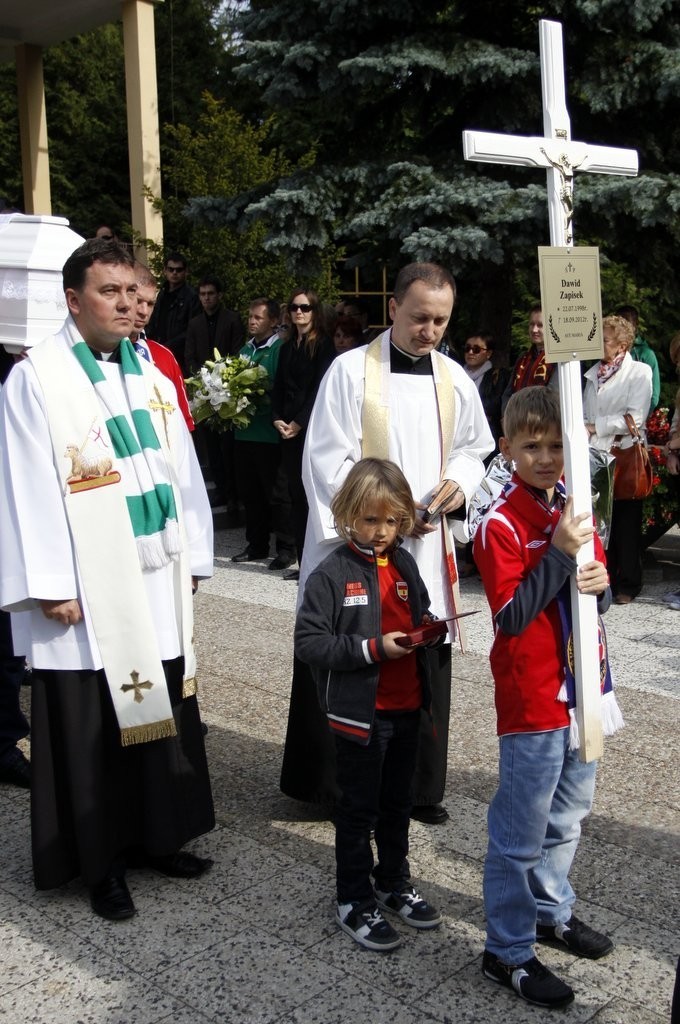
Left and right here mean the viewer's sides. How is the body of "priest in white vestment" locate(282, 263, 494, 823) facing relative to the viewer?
facing the viewer and to the right of the viewer

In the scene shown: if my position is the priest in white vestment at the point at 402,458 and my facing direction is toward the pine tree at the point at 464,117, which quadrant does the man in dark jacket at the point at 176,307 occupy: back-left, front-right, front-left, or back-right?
front-left

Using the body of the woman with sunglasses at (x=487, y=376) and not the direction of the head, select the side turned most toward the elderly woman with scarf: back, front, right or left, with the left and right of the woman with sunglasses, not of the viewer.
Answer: left

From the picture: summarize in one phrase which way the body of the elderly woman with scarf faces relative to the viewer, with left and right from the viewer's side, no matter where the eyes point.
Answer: facing the viewer and to the left of the viewer

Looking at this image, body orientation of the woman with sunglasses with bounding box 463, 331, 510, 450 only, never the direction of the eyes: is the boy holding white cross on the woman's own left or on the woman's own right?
on the woman's own left

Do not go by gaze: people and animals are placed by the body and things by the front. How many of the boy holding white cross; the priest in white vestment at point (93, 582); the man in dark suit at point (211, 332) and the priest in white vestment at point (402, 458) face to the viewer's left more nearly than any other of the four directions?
0

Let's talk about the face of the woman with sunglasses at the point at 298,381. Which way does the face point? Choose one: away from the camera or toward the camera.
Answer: toward the camera

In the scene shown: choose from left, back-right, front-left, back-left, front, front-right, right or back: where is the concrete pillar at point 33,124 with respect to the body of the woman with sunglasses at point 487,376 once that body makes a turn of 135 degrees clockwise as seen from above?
front-left

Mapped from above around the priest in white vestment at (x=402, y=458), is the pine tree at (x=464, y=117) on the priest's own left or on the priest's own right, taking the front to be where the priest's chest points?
on the priest's own left

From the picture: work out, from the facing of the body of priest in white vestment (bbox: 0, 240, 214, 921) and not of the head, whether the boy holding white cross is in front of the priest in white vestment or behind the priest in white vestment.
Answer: in front

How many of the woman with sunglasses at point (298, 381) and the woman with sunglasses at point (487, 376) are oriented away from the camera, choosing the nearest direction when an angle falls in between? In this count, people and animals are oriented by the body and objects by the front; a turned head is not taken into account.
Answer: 0

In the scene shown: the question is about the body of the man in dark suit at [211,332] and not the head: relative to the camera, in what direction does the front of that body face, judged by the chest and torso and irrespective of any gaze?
toward the camera

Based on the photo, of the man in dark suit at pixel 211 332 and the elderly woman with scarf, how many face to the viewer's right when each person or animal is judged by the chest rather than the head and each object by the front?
0

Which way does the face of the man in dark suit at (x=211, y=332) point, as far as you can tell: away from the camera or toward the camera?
toward the camera

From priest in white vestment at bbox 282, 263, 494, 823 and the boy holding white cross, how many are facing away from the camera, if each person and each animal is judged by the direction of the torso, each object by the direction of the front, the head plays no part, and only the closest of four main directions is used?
0

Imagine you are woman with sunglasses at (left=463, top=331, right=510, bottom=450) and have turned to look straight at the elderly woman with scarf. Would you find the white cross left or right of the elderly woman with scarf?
right

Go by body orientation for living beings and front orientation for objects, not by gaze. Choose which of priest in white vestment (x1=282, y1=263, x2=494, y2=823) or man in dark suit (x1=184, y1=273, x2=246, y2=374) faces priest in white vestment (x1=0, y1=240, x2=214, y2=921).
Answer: the man in dark suit
